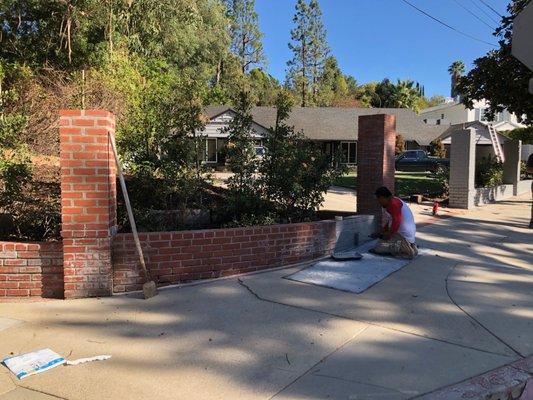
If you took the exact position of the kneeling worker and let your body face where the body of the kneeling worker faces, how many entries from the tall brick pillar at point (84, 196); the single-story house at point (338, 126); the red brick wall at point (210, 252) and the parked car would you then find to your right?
2

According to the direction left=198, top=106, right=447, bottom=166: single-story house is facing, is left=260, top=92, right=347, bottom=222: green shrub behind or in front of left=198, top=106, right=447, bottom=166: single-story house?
in front

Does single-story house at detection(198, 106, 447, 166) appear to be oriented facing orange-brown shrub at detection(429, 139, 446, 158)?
no

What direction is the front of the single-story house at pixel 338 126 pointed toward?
toward the camera

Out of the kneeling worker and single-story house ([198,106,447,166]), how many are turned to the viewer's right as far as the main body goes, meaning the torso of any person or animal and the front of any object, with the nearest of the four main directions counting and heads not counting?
0

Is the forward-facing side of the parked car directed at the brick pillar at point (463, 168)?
no

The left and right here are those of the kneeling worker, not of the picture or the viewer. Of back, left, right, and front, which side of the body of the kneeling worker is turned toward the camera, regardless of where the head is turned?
left

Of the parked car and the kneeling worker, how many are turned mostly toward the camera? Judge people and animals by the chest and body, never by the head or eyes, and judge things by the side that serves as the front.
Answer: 0

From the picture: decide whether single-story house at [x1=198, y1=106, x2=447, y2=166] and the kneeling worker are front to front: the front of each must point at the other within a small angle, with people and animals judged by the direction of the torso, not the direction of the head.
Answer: no

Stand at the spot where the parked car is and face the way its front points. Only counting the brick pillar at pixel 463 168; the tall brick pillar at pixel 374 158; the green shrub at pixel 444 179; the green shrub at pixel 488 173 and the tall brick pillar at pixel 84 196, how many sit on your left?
0

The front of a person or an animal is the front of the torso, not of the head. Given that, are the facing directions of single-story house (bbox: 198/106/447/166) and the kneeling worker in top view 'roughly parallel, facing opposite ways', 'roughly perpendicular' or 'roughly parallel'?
roughly perpendicular

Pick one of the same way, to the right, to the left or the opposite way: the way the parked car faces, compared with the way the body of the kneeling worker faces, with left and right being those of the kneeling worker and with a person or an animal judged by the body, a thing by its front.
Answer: the opposite way

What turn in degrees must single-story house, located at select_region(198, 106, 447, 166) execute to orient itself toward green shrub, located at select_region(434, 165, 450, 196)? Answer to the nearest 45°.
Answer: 0° — it already faces it

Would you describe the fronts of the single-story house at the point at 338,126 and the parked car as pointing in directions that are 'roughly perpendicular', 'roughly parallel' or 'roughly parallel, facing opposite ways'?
roughly perpendicular

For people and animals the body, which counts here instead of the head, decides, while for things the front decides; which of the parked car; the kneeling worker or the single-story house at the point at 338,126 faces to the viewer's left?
the kneeling worker

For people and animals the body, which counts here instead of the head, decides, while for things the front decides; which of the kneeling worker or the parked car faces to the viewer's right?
the parked car

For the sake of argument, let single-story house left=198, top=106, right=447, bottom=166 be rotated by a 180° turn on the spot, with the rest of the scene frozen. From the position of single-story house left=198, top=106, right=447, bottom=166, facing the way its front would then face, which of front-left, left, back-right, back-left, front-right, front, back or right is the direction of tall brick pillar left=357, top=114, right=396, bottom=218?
back
